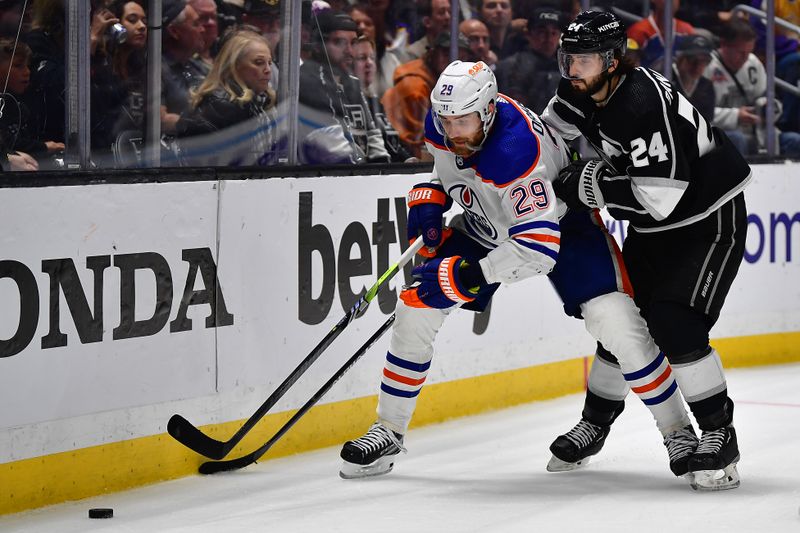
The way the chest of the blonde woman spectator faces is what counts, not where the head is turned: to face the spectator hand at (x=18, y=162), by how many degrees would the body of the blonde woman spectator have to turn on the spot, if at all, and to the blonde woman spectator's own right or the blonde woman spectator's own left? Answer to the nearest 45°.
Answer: approximately 90° to the blonde woman spectator's own right

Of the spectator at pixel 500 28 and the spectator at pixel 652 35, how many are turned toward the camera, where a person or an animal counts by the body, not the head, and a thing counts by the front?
2

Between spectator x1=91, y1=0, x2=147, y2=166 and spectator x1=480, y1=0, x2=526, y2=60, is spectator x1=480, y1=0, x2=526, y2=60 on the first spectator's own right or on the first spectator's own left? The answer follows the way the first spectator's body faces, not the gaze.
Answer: on the first spectator's own left

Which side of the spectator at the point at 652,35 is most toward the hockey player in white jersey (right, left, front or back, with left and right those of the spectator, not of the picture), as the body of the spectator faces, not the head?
front

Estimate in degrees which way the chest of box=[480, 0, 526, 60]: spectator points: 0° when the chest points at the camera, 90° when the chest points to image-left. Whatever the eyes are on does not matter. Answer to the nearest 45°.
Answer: approximately 0°

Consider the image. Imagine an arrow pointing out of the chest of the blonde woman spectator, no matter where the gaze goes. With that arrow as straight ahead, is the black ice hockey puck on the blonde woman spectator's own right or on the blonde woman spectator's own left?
on the blonde woman spectator's own right

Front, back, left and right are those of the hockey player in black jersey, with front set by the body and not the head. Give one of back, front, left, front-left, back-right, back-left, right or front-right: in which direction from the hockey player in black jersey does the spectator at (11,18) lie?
front-right

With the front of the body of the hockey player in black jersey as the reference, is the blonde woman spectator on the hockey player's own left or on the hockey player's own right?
on the hockey player's own right

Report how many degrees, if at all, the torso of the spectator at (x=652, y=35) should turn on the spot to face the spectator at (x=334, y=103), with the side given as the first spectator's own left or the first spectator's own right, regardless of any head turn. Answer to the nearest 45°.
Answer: approximately 45° to the first spectator's own right

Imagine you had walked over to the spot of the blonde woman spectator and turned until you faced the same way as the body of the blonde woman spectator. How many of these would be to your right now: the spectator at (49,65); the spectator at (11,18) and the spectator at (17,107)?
3
